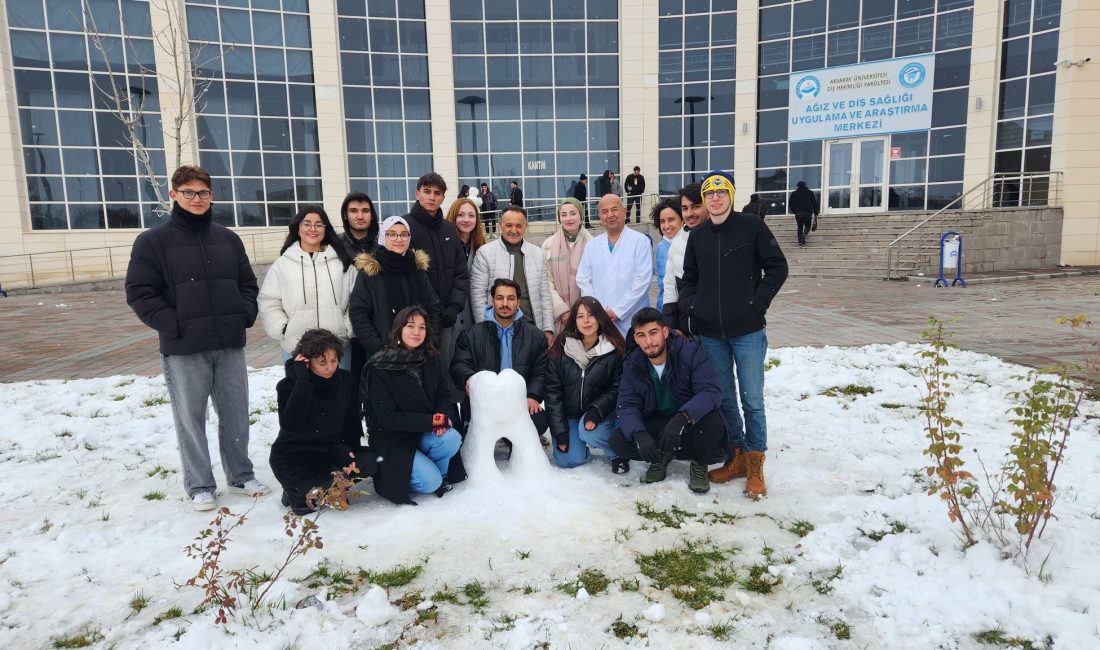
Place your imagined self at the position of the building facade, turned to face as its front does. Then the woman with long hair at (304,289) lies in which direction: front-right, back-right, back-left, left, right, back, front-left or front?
front

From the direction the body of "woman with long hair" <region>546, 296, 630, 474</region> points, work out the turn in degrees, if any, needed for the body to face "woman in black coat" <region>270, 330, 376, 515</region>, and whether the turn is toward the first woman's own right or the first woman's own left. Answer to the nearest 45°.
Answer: approximately 45° to the first woman's own right

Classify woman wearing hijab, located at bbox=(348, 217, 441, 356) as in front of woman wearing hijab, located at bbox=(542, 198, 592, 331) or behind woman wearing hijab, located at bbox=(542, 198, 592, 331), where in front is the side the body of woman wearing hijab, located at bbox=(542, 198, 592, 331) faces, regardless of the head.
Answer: in front

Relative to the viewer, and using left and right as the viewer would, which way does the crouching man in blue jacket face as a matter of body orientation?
facing the viewer

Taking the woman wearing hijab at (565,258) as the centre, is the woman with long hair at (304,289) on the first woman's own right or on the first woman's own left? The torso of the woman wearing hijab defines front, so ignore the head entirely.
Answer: on the first woman's own right

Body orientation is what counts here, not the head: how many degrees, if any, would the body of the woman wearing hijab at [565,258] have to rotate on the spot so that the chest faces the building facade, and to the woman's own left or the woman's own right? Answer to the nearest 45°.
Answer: approximately 180°

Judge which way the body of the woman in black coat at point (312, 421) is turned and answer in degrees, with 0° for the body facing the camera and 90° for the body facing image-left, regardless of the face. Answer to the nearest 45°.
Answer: approximately 315°

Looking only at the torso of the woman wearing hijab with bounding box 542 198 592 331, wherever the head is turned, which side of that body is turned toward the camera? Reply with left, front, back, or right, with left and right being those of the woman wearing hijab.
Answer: front

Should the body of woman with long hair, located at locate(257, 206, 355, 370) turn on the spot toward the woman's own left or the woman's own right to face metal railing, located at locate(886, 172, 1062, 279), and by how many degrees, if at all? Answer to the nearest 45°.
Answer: approximately 135° to the woman's own left

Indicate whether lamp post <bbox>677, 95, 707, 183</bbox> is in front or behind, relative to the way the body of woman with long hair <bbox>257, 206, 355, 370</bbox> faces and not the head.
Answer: behind

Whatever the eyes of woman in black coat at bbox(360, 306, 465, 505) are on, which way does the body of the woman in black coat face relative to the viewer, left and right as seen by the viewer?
facing the viewer and to the right of the viewer

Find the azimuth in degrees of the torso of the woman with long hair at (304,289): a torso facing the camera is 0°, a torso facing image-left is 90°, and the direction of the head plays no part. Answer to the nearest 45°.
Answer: approximately 0°

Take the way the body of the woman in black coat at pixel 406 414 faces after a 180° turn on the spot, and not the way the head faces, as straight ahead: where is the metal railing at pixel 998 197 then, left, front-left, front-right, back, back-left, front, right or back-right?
right
